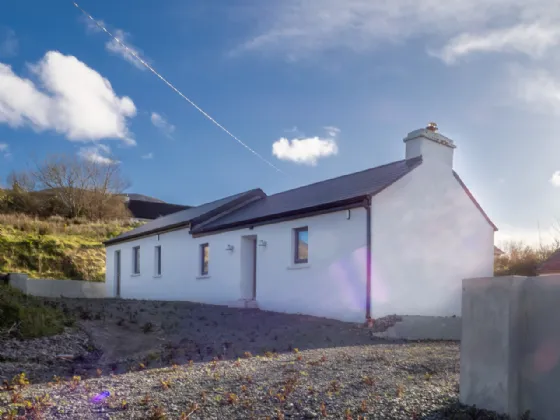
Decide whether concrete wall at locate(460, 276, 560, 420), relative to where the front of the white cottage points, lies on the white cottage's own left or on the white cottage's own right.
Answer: on the white cottage's own left

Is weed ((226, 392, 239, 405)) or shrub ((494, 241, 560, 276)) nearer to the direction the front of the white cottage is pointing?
the weed

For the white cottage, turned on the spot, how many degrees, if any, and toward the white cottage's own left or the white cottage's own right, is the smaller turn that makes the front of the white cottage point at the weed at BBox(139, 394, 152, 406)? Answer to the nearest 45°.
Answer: approximately 45° to the white cottage's own left

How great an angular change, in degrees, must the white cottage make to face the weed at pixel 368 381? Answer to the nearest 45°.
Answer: approximately 45° to its left

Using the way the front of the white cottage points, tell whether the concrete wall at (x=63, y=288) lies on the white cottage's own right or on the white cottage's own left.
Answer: on the white cottage's own right

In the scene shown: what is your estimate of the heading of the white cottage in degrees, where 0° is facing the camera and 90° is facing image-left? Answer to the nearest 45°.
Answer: approximately 45°

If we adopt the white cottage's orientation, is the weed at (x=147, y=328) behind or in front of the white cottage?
in front

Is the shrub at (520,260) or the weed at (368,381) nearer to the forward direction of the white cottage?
the weed

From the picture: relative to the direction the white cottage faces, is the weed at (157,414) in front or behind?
in front
